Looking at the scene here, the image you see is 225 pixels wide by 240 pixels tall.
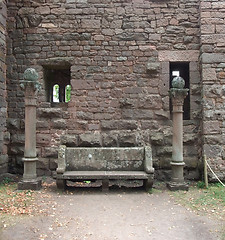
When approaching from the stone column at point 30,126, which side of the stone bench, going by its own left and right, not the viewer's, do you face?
right

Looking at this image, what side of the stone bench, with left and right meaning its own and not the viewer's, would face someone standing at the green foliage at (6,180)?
right

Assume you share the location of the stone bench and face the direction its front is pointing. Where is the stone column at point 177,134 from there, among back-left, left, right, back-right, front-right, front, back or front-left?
left

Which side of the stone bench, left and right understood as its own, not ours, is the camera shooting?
front

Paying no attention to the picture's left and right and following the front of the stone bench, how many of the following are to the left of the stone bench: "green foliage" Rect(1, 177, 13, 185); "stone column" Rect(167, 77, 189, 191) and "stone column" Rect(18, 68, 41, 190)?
1
